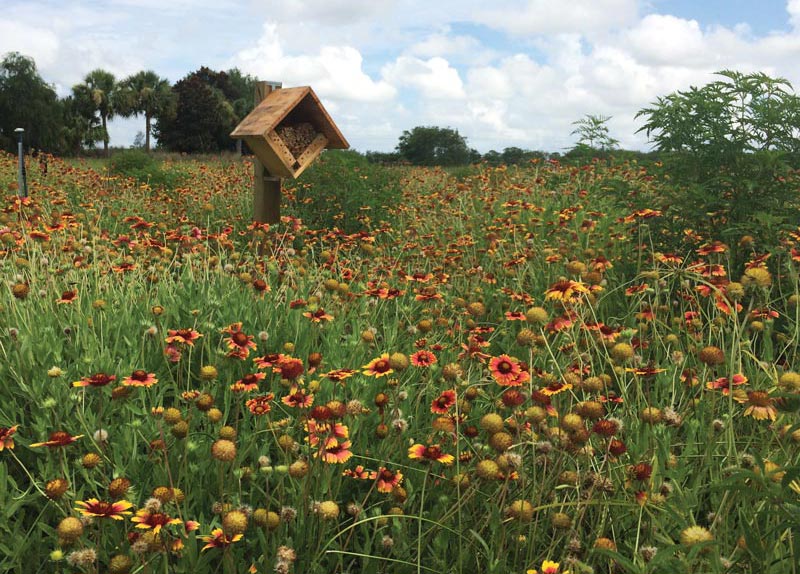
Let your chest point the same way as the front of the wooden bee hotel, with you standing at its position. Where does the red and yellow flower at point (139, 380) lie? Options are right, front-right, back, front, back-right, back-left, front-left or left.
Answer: front-right

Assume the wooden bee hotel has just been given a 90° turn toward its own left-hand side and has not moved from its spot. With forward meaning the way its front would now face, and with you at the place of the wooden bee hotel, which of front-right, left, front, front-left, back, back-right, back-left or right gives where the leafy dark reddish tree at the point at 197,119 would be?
front-left

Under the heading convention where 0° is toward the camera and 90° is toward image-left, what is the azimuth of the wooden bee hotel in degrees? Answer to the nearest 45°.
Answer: approximately 315°

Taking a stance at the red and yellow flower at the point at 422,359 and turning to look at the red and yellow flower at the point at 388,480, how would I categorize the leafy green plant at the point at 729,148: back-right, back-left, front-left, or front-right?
back-left

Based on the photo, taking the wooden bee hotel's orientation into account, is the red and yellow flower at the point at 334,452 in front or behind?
in front

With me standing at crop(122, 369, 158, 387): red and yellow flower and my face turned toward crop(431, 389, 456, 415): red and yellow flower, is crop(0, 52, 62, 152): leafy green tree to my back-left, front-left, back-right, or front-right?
back-left

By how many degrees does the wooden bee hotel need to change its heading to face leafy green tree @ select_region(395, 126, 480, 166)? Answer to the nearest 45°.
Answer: approximately 135° to its left

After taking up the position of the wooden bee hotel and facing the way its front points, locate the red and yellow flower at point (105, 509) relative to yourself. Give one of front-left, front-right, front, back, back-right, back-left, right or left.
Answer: front-right

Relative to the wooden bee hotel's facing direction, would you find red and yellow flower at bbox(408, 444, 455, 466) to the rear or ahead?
ahead

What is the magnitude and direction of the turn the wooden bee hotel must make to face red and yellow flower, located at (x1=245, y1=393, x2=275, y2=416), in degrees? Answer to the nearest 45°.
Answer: approximately 45° to its right
